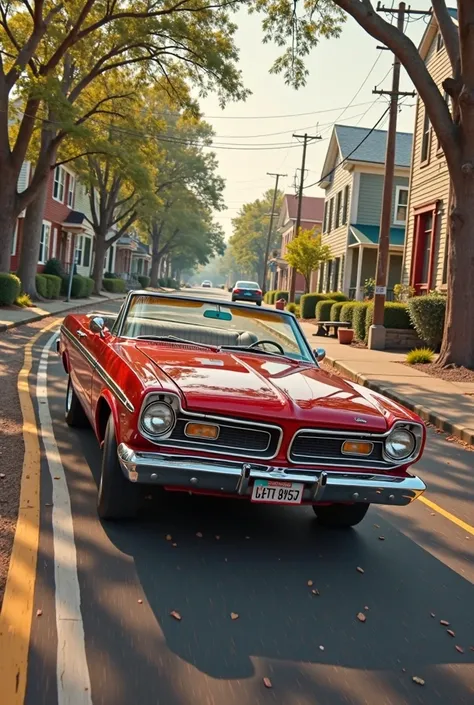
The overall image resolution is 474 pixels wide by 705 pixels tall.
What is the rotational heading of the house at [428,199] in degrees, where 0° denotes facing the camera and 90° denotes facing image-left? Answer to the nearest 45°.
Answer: approximately 45°

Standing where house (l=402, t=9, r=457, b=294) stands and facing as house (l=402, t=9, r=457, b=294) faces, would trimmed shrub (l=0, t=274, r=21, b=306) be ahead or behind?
ahead

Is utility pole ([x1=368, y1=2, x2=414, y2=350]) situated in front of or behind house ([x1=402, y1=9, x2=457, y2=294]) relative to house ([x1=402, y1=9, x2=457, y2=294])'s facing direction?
in front

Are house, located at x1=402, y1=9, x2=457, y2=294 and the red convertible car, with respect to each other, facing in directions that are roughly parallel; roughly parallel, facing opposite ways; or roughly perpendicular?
roughly perpendicular

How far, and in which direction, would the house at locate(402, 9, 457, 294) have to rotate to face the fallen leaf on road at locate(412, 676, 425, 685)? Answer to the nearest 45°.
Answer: approximately 45° to its left

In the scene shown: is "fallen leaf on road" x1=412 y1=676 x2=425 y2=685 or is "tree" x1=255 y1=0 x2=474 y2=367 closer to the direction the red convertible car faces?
the fallen leaf on road

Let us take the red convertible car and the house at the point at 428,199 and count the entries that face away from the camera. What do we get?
0

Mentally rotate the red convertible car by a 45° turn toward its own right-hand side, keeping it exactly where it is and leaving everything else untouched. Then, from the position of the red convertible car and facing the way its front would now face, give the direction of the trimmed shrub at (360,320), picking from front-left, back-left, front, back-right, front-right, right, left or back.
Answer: back
